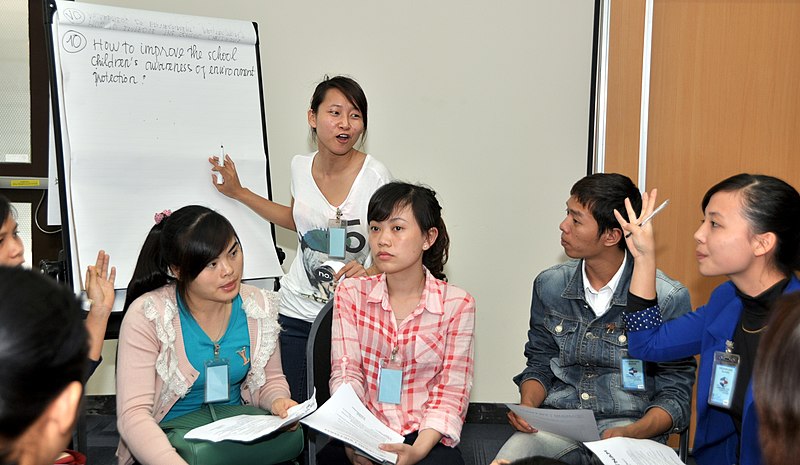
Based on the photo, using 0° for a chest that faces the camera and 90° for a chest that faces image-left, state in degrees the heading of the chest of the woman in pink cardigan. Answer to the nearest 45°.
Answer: approximately 315°

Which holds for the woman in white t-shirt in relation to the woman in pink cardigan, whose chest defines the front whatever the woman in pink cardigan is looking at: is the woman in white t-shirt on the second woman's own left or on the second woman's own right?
on the second woman's own left

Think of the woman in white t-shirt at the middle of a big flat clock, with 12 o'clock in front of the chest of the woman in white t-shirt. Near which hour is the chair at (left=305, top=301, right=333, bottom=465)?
The chair is roughly at 12 o'clock from the woman in white t-shirt.

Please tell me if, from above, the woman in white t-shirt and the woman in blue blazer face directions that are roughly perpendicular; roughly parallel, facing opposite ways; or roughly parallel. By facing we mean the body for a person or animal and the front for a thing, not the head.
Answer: roughly perpendicular

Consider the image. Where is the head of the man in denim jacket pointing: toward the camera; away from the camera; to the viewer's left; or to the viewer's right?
to the viewer's left

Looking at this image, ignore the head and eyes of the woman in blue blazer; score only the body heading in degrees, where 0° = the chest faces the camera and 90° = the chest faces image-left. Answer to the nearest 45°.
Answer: approximately 45°

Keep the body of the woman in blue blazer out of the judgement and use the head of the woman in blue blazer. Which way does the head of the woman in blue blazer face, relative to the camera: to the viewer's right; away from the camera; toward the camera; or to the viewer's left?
to the viewer's left

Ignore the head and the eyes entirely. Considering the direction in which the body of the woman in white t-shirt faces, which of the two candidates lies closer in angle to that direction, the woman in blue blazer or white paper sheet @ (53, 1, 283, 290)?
the woman in blue blazer

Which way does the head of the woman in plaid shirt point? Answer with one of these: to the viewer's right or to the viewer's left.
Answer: to the viewer's left

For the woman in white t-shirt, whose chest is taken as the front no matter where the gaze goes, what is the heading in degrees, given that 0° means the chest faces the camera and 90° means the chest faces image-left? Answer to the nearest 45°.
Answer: approximately 0°

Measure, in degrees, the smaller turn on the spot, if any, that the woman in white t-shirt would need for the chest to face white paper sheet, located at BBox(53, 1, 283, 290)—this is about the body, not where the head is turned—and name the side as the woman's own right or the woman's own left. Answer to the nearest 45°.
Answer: approximately 135° to the woman's own right
